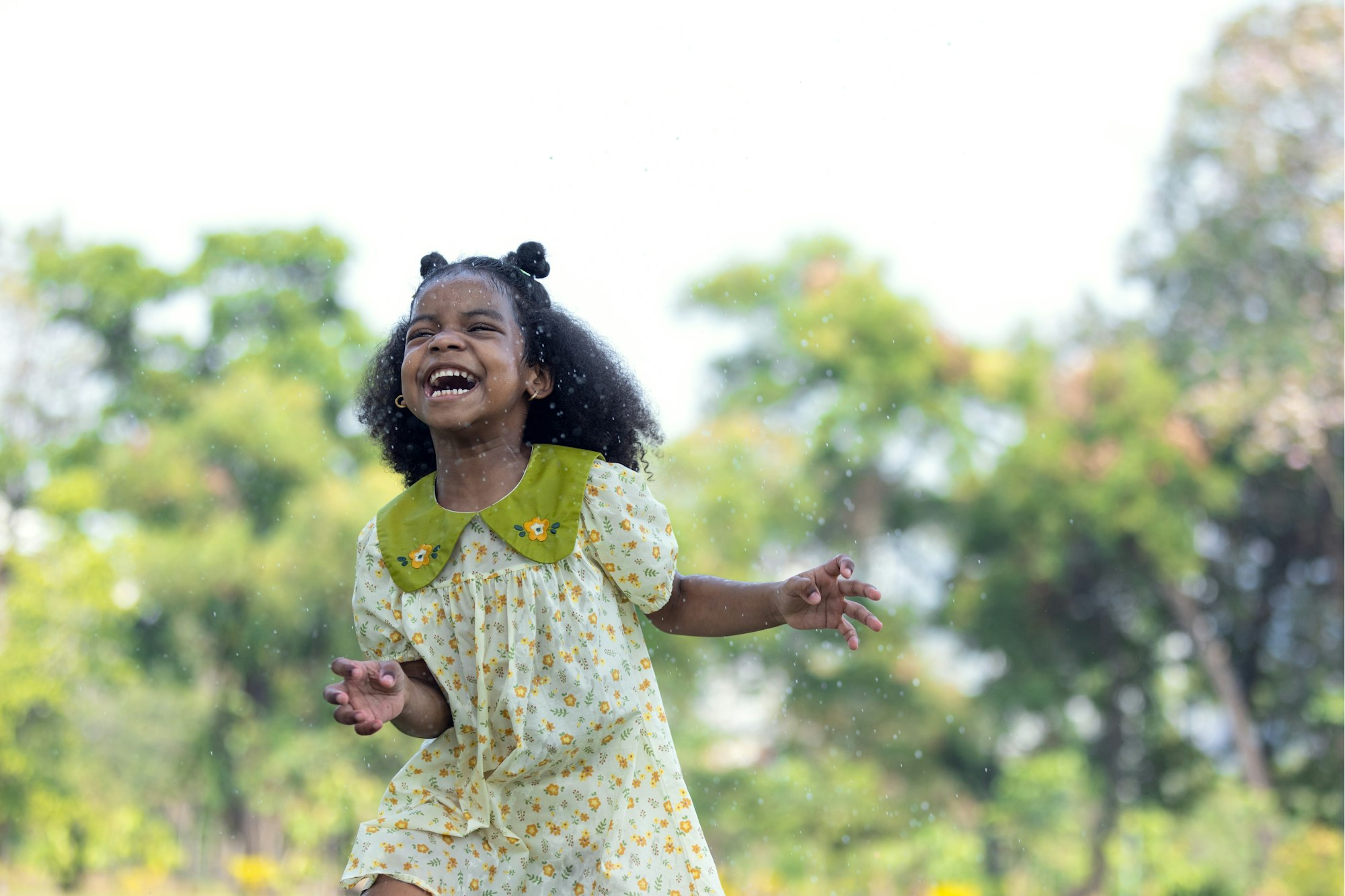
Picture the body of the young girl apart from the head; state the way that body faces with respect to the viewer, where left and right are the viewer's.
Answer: facing the viewer and to the left of the viewer

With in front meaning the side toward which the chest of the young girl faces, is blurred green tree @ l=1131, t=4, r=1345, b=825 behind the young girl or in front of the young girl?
behind

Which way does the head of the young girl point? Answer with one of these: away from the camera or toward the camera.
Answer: toward the camera
